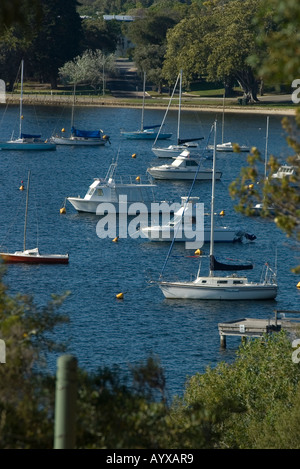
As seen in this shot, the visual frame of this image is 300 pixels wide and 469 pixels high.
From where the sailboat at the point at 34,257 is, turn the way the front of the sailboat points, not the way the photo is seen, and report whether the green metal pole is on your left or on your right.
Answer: on your left

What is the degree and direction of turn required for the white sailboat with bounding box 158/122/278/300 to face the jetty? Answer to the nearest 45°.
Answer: approximately 90° to its left

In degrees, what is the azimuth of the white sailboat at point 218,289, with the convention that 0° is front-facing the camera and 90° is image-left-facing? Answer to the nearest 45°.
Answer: approximately 90°

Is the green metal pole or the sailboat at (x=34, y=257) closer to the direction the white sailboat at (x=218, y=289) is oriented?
the sailboat

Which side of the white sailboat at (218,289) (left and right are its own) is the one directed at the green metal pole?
left

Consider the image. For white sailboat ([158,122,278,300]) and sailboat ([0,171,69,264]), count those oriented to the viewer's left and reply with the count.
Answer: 2

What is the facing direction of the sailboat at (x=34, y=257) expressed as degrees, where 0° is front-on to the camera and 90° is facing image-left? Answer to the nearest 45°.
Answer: approximately 90°

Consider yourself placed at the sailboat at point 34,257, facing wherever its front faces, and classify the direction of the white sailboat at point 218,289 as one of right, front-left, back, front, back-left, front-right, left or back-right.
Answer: back-left

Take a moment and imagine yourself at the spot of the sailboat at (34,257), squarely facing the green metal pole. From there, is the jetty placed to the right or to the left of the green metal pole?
left
